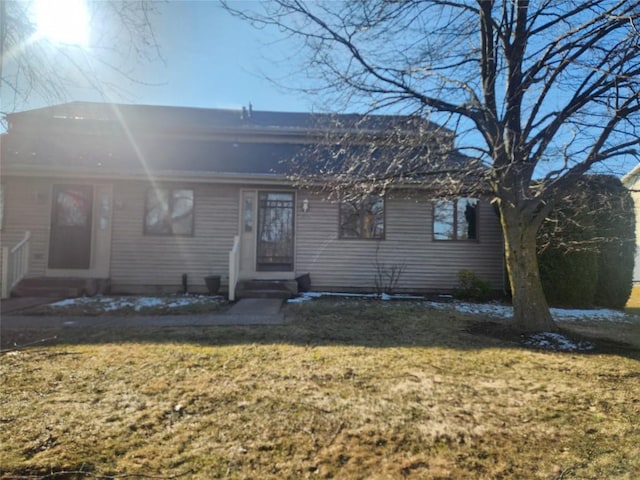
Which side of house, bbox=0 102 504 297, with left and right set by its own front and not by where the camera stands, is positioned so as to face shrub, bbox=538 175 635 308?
left

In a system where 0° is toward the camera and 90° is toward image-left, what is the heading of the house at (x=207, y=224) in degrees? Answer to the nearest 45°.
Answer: approximately 0°
